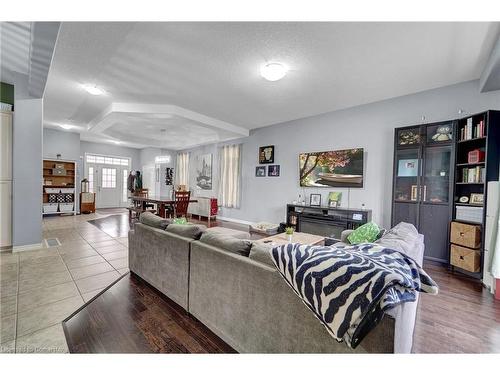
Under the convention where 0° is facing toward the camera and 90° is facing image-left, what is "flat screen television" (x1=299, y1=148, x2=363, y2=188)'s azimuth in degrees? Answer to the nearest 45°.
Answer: approximately 45°

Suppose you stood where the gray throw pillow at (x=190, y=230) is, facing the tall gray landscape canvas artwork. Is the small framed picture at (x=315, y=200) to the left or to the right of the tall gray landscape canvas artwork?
right

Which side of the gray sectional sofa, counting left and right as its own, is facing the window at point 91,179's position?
left

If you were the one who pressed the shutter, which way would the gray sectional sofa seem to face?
facing away from the viewer and to the right of the viewer

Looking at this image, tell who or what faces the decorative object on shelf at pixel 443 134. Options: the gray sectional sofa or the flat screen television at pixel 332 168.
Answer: the gray sectional sofa

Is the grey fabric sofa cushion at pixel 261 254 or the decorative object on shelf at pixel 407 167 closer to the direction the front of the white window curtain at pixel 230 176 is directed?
the grey fabric sofa cushion

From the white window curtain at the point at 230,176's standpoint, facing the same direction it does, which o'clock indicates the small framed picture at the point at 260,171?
The small framed picture is roughly at 9 o'clock from the white window curtain.

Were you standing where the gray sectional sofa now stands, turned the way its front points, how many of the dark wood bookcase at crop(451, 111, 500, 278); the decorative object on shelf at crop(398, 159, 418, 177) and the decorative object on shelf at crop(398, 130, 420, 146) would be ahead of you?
3

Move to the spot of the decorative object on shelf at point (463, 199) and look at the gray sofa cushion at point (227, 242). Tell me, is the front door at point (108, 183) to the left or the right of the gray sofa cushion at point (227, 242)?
right

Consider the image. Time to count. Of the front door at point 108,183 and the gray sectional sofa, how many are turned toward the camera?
1

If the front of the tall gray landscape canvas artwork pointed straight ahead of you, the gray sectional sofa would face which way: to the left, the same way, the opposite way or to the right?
the opposite way

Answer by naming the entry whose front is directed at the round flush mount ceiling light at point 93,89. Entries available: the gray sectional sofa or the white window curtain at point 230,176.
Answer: the white window curtain

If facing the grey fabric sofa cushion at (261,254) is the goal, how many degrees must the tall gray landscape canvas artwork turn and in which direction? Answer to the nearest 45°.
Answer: approximately 45° to its left
